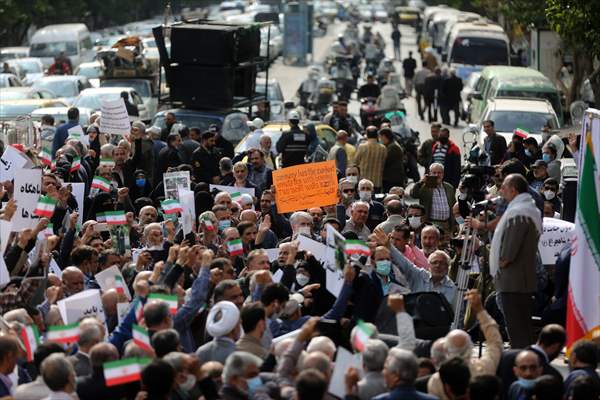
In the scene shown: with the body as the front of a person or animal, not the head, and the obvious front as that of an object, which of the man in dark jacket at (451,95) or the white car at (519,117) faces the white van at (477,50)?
the man in dark jacket

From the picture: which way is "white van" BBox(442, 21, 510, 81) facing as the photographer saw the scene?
facing the viewer

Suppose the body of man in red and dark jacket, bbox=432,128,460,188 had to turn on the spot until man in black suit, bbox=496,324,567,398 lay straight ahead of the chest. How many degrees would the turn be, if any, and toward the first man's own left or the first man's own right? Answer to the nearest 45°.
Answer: approximately 45° to the first man's own left

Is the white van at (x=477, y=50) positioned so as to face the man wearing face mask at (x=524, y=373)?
yes

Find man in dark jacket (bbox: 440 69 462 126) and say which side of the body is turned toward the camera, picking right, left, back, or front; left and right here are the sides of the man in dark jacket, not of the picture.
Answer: back

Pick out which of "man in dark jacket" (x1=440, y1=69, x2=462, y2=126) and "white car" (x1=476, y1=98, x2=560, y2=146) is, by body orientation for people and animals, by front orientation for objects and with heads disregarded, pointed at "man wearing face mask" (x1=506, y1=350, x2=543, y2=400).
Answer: the white car

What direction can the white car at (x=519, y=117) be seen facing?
toward the camera

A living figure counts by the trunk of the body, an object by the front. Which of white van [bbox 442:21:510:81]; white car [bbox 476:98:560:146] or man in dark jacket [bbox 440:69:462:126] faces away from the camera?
the man in dark jacket

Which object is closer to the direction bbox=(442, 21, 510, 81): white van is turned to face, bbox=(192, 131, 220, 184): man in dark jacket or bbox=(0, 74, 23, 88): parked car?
the man in dark jacket

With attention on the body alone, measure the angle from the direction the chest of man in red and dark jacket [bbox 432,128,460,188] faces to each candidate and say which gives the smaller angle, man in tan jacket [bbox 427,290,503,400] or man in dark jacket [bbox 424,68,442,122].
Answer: the man in tan jacket

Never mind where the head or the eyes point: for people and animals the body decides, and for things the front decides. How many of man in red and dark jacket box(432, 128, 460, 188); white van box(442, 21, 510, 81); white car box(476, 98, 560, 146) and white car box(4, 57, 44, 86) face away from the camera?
0

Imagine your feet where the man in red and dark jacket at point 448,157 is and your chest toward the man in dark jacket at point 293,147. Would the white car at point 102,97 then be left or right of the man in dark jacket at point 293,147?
right

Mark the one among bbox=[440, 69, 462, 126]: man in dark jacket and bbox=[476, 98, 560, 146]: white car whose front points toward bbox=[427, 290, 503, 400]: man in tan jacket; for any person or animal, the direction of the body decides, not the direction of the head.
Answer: the white car

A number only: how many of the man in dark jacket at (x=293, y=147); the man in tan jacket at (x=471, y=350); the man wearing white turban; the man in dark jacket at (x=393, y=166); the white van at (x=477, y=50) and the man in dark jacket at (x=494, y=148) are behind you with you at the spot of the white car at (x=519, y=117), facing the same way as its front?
1

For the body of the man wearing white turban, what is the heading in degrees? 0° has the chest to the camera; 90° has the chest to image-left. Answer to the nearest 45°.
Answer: approximately 225°

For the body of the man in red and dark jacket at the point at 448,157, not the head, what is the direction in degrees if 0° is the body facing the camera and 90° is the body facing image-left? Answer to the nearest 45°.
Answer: approximately 45°

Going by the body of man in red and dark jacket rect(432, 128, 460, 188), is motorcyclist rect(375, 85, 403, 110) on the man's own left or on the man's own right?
on the man's own right
